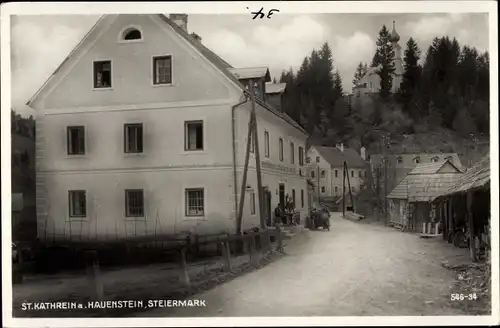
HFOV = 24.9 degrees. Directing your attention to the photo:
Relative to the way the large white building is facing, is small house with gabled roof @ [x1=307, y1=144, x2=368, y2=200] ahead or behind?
ahead

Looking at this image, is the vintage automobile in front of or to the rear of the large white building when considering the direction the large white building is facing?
in front

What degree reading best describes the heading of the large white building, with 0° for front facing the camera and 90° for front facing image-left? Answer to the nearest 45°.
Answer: approximately 270°

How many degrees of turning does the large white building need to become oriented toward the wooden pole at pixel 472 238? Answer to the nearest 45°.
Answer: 0° — it already faces it
